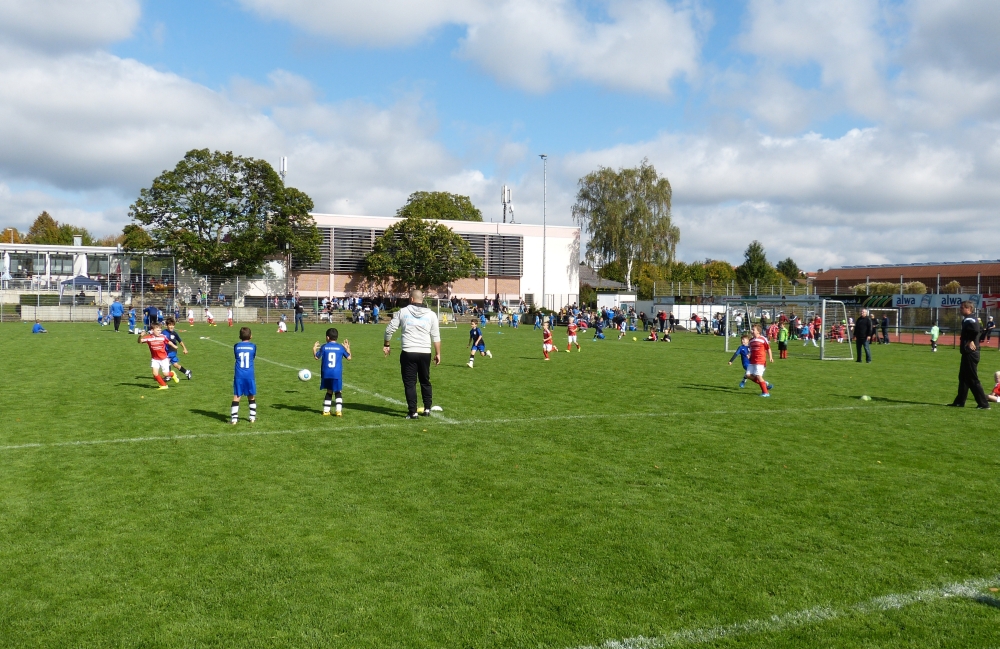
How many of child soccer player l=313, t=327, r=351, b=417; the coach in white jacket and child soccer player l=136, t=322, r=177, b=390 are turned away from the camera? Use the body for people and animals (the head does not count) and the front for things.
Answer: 2

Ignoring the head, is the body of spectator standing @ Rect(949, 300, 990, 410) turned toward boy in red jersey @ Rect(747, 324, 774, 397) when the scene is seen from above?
yes

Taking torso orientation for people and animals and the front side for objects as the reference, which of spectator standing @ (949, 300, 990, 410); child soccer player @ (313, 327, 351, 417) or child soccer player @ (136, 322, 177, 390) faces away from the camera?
child soccer player @ (313, 327, 351, 417)

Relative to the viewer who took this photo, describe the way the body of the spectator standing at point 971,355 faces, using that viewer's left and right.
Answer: facing to the left of the viewer

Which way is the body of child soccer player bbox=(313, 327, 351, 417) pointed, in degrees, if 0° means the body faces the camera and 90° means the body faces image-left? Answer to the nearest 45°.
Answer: approximately 180°

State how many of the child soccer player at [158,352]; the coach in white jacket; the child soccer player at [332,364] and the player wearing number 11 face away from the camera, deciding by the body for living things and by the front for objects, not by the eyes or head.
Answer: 3

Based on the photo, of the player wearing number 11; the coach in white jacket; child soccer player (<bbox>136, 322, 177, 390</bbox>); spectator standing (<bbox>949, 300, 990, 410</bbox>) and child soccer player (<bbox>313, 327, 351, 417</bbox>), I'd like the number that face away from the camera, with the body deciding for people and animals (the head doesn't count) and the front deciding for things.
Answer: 3

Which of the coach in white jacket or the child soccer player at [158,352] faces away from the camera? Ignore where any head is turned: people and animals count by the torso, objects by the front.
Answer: the coach in white jacket

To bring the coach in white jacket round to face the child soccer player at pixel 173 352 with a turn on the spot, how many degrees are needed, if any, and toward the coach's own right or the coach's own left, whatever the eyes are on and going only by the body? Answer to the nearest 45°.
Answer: approximately 45° to the coach's own left

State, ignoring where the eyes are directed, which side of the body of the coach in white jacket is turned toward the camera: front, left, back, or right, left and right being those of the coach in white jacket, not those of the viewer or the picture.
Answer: back

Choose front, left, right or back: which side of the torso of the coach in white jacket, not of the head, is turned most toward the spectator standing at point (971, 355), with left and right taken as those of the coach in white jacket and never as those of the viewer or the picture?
right

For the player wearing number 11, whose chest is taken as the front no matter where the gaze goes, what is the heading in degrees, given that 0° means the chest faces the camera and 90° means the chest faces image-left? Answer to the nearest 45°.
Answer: approximately 180°

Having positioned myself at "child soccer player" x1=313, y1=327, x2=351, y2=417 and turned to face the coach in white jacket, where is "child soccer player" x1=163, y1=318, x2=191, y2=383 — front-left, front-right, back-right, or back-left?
back-left
